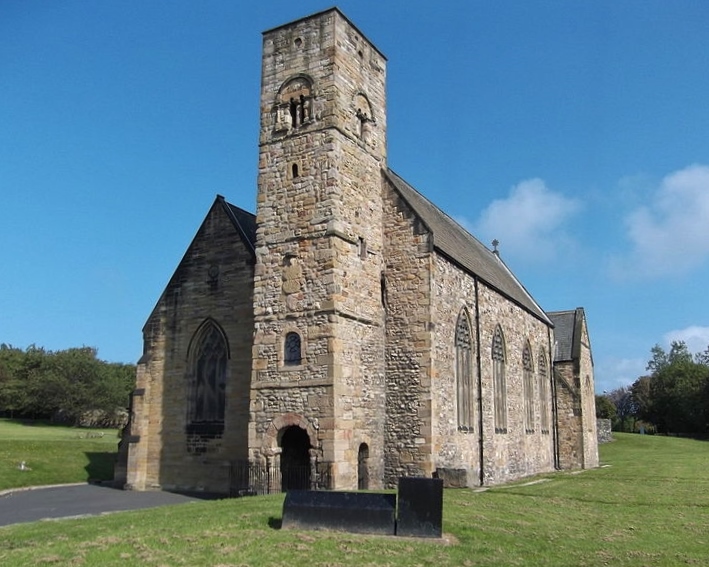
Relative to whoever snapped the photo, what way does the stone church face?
facing the viewer and to the left of the viewer
